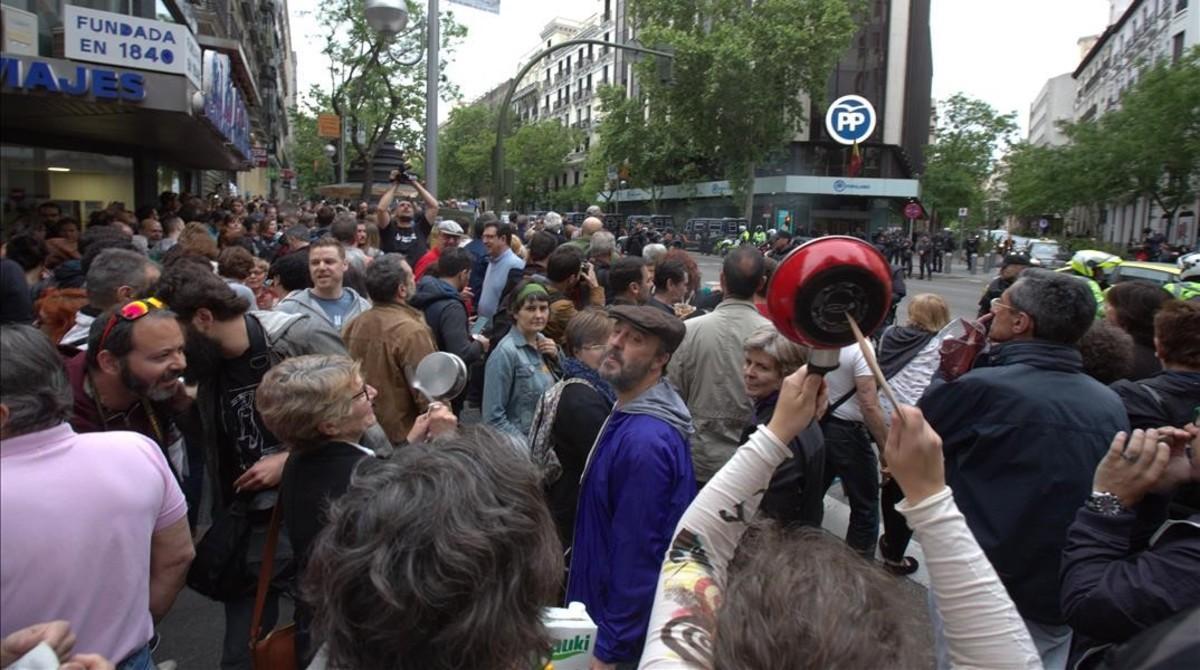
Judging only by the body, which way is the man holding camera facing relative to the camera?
toward the camera

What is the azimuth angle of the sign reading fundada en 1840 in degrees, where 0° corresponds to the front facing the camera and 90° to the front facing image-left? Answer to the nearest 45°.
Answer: approximately 315°

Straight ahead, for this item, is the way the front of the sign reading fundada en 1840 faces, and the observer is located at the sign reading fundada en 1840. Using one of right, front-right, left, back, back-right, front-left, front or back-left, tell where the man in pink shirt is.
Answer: front-right

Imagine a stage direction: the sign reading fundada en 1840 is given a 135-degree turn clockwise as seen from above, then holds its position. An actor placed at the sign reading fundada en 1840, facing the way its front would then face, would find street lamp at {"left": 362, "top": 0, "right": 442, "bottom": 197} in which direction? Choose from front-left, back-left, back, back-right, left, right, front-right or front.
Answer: back

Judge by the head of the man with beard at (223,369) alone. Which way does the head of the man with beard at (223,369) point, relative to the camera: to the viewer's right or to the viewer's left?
to the viewer's left

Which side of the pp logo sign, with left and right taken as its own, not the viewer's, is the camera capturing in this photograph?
front

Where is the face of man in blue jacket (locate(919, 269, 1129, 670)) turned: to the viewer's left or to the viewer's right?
to the viewer's left

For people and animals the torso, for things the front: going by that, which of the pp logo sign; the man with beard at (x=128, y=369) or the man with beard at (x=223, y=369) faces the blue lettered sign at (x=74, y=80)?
the pp logo sign

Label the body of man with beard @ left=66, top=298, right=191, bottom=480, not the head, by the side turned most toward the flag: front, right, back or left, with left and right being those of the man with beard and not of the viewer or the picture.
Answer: left

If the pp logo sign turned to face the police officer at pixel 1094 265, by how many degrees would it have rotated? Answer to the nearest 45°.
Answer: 0° — it already faces them

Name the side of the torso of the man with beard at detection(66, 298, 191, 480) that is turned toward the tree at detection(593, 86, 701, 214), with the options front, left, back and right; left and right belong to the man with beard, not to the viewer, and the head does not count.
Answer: left

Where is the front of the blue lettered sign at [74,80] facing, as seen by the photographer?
facing the viewer and to the right of the viewer

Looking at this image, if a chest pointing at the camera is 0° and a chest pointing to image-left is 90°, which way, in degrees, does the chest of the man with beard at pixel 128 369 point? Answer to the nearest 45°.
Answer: approximately 315°
